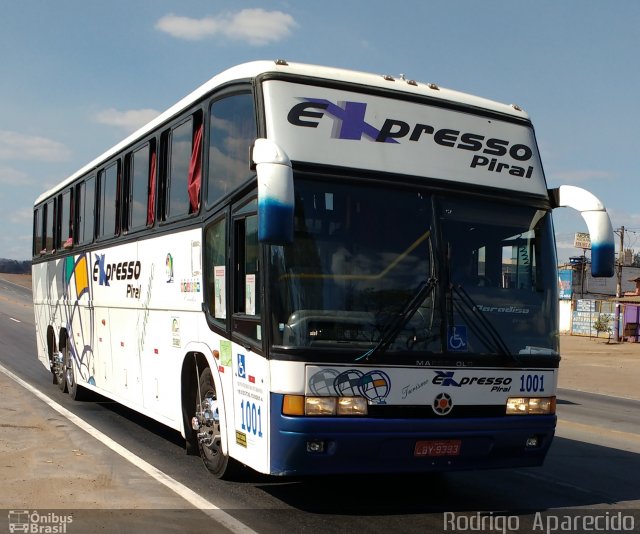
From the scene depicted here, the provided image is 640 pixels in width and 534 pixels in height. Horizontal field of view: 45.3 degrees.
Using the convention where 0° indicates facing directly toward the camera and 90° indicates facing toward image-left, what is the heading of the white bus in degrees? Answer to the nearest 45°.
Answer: approximately 315°
